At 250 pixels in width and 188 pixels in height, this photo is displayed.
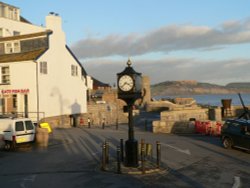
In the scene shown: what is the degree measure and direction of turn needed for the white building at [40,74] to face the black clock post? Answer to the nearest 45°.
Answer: approximately 45° to its left

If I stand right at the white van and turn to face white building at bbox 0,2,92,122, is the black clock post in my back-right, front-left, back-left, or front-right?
back-right

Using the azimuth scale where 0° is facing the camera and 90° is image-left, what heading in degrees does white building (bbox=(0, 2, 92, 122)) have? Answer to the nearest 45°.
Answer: approximately 45°
